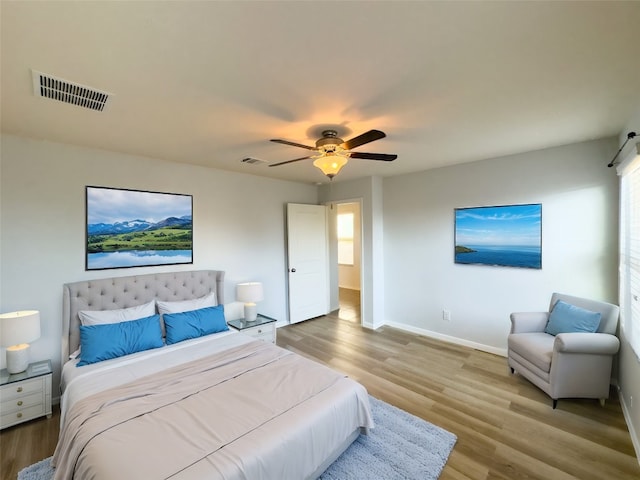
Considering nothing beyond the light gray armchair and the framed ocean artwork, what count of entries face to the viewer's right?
0

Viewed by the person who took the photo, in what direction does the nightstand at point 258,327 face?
facing the viewer and to the right of the viewer

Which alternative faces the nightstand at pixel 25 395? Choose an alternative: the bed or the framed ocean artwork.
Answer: the framed ocean artwork

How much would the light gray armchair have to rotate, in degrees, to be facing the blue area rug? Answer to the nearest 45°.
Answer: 0° — it already faces it

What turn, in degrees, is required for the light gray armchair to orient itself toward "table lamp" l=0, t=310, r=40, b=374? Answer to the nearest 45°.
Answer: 0° — it already faces it

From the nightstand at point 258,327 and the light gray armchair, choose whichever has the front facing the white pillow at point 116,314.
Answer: the light gray armchair

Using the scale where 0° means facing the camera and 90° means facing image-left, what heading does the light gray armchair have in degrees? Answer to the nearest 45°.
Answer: approximately 45°

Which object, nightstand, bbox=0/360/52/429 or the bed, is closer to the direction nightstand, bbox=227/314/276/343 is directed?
the bed

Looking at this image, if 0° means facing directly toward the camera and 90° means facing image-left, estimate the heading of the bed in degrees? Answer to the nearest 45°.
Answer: approximately 315°

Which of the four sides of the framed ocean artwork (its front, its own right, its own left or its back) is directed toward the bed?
front

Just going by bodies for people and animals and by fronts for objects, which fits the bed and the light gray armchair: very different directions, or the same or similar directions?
very different directions
